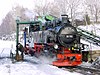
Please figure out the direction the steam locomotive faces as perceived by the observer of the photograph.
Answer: facing the viewer and to the right of the viewer
